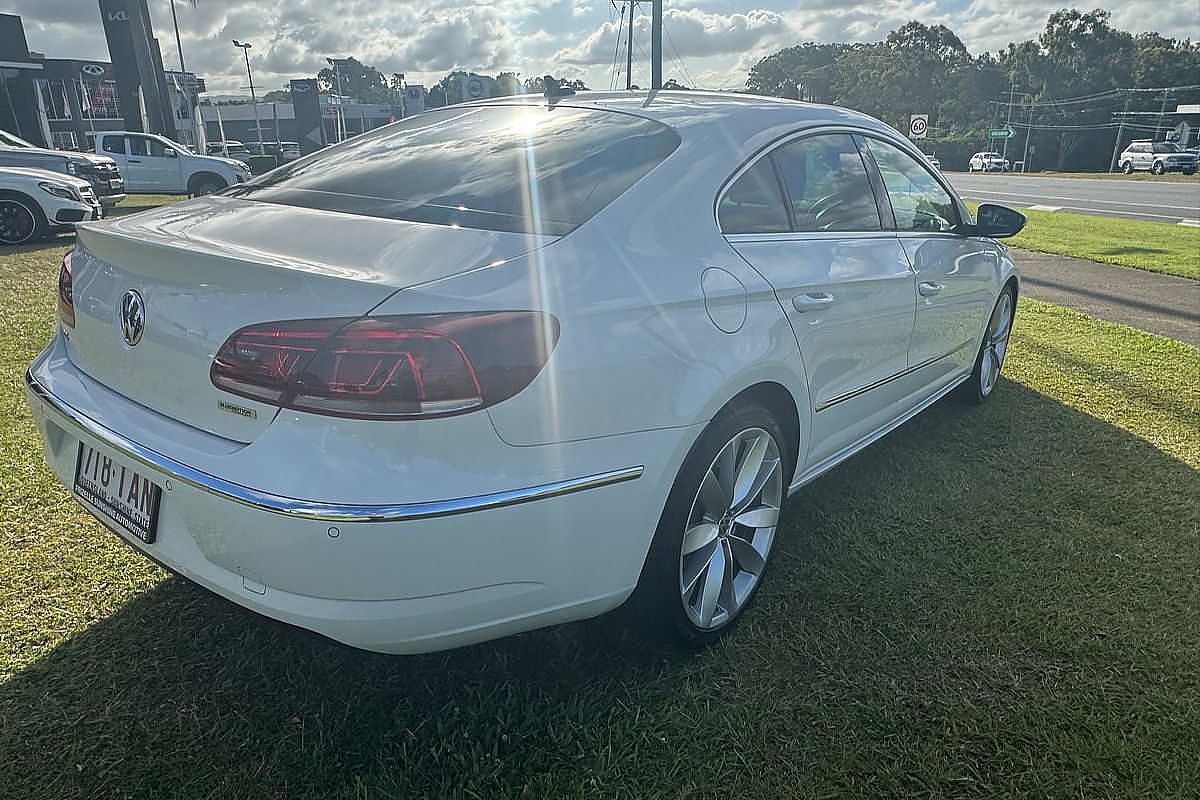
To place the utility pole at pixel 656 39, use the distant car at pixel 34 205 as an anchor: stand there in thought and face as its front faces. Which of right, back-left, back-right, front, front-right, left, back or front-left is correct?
front-left

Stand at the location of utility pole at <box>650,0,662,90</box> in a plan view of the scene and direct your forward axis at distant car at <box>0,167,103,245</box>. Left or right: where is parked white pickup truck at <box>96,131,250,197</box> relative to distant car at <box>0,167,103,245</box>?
right

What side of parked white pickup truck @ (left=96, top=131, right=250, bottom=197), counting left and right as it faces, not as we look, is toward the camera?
right

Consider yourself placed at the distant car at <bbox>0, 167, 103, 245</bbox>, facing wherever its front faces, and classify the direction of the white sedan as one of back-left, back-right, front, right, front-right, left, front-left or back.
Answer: front-right

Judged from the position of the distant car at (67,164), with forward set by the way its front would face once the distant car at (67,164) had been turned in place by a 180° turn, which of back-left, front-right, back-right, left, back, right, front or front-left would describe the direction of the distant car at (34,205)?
back-left

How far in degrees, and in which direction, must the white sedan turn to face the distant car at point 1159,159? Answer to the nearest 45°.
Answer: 0° — it already faces it

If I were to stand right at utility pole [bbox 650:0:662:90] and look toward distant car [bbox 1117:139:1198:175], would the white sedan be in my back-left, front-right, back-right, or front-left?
back-right

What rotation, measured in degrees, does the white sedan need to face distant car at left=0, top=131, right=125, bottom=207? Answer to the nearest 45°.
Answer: approximately 90° to its left

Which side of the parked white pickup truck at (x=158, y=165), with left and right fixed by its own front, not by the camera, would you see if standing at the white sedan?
right
